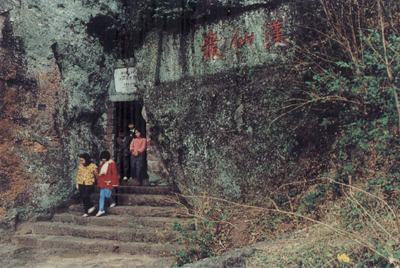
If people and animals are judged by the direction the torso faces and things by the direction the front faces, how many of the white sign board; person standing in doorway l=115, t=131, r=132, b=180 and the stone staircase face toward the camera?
3

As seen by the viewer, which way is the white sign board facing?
toward the camera

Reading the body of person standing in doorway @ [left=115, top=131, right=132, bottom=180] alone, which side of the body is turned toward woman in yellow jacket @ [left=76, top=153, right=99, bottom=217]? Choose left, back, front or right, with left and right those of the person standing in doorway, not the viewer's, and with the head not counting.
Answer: front

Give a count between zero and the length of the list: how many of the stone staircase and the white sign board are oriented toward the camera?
2

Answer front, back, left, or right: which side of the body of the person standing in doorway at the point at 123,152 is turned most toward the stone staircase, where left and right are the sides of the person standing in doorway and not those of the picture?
front

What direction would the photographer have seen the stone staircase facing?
facing the viewer

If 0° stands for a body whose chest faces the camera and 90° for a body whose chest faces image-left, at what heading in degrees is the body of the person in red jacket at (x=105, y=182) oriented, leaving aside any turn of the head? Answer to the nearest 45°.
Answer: approximately 45°

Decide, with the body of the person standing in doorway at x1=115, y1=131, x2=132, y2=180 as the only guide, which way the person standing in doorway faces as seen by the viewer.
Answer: toward the camera

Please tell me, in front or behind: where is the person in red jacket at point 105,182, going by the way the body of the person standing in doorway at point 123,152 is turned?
in front
